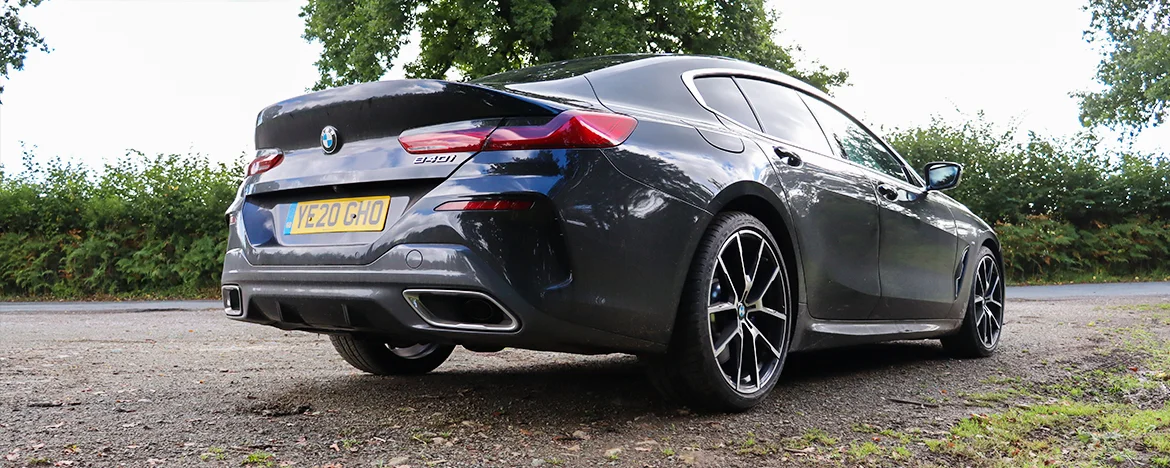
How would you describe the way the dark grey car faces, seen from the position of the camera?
facing away from the viewer and to the right of the viewer

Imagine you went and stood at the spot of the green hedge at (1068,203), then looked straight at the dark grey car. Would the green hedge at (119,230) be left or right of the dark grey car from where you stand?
right

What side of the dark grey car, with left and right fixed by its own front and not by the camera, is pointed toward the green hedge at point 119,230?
left

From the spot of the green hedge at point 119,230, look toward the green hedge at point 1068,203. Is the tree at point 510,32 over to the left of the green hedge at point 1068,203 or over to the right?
left

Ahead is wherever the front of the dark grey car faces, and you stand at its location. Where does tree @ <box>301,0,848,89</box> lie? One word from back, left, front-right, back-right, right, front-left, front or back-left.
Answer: front-left

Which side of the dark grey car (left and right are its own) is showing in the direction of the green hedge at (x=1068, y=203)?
front

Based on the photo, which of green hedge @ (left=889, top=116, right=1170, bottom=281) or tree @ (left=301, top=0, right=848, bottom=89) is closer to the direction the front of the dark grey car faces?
the green hedge

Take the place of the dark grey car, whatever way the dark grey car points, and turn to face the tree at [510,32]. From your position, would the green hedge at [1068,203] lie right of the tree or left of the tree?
right

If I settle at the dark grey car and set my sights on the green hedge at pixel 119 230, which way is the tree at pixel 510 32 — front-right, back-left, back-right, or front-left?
front-right
